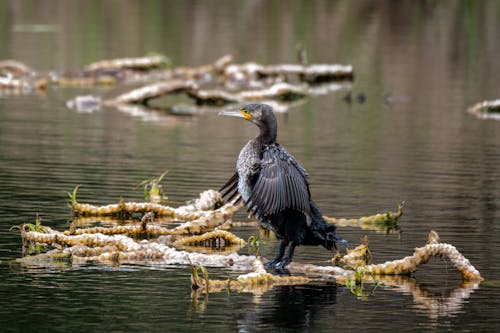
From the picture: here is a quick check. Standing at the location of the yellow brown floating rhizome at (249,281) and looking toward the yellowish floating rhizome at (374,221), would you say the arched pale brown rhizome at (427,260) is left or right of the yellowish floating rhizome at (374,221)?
right

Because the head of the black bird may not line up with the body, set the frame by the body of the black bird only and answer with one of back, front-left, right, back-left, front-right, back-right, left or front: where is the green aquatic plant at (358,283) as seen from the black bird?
back-left

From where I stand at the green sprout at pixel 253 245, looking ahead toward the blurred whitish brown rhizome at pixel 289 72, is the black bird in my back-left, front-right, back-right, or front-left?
back-right

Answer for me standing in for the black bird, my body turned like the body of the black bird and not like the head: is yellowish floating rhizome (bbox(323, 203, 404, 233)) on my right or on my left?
on my right

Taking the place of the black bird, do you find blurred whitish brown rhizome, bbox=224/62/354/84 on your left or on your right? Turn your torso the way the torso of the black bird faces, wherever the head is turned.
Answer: on your right

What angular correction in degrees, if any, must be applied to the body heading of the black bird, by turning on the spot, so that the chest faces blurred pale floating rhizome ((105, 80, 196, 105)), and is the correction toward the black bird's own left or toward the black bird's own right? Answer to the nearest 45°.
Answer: approximately 90° to the black bird's own right

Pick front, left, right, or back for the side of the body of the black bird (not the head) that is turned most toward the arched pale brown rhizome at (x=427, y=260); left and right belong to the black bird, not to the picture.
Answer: back

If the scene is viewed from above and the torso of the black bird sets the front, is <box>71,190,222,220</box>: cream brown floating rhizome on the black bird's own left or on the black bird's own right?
on the black bird's own right

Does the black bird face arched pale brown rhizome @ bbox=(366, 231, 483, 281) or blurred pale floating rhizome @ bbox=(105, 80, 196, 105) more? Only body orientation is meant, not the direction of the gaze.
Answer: the blurred pale floating rhizome

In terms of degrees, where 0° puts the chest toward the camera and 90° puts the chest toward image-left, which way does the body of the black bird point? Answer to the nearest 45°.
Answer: approximately 90°
